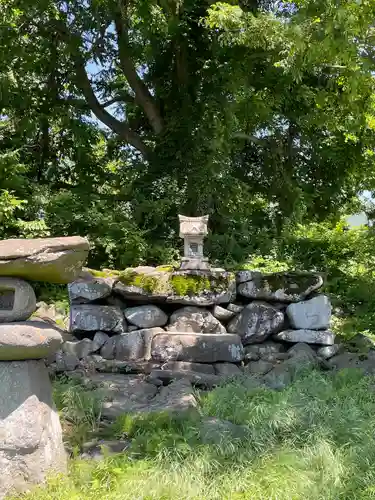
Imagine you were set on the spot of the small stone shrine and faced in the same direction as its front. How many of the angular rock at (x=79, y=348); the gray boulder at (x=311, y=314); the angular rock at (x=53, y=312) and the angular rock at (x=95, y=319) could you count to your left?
1

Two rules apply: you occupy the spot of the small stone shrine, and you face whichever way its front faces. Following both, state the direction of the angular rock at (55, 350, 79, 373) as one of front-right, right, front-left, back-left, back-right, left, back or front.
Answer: front-right

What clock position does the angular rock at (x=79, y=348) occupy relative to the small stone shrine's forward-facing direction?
The angular rock is roughly at 2 o'clock from the small stone shrine.

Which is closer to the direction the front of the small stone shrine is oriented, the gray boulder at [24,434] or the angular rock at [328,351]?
the gray boulder

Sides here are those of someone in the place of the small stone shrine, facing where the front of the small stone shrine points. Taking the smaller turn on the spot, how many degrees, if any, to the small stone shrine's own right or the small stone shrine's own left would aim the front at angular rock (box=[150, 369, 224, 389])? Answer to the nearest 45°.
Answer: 0° — it already faces it

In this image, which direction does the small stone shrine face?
toward the camera

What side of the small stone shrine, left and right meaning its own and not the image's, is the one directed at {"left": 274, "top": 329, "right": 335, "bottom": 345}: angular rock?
left

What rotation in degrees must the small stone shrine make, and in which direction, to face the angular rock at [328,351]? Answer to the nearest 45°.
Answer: approximately 90° to its left

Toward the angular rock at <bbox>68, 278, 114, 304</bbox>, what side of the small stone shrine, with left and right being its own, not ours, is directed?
right

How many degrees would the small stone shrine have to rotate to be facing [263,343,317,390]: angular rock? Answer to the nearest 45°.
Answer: approximately 45° to its left
